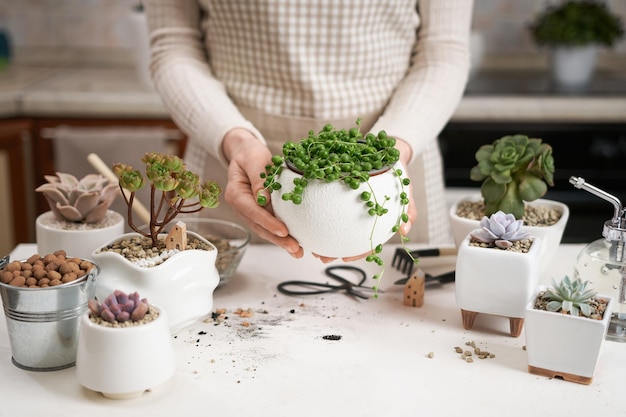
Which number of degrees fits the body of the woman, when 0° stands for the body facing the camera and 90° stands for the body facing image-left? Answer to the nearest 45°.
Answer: approximately 0°

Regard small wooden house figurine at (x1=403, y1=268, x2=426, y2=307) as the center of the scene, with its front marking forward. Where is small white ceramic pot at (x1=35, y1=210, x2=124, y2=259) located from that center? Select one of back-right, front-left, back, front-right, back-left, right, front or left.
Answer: right

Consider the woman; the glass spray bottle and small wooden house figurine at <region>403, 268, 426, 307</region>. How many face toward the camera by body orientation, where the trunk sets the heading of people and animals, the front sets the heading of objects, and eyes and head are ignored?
2

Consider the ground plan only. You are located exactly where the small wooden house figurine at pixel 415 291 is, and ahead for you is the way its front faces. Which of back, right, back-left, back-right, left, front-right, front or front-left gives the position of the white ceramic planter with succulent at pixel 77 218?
right

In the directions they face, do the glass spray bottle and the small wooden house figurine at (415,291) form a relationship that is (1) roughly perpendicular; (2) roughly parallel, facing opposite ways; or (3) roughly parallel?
roughly perpendicular

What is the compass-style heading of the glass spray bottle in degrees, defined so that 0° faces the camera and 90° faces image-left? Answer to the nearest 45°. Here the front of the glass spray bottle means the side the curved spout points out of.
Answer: approximately 90°
